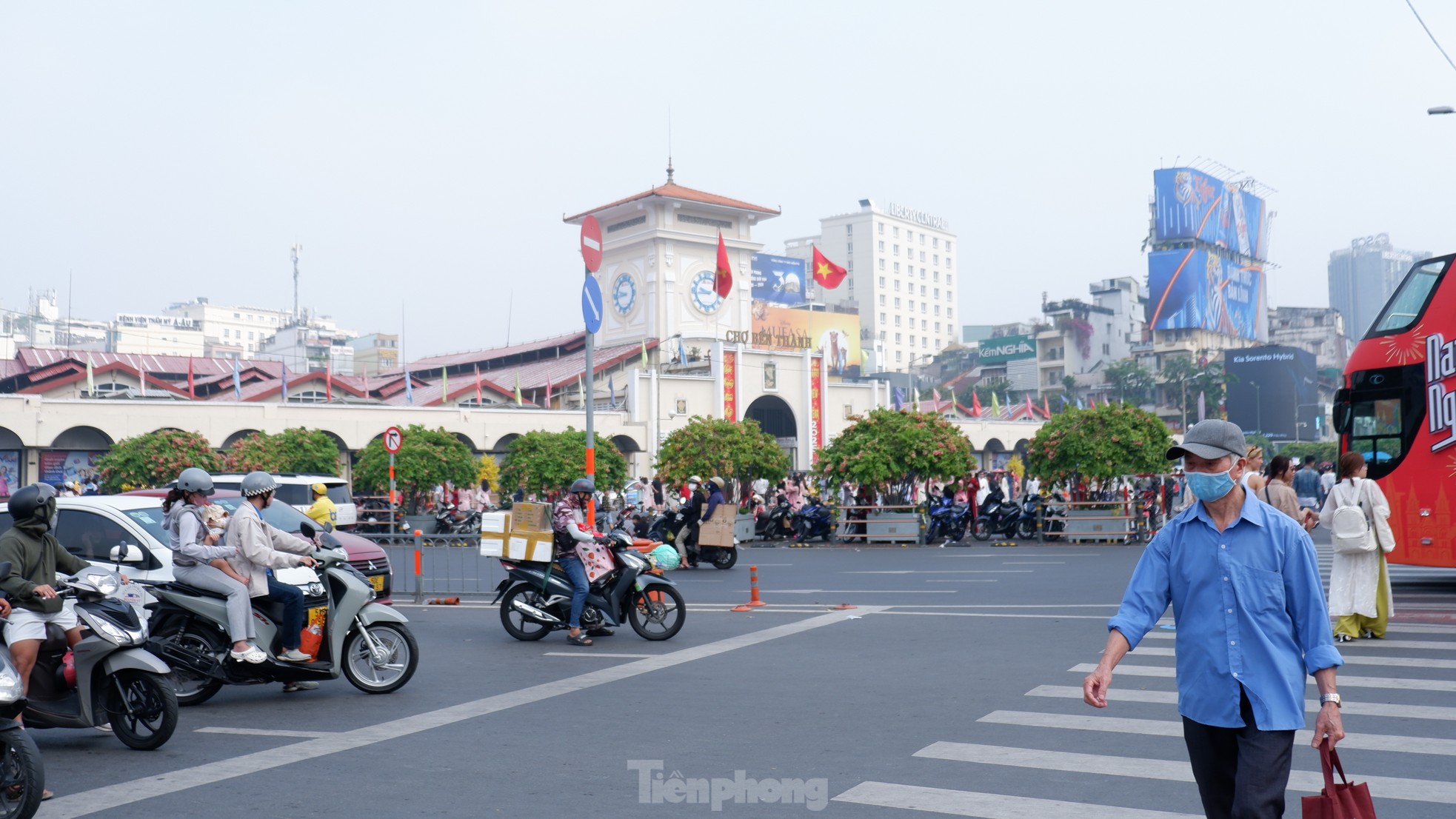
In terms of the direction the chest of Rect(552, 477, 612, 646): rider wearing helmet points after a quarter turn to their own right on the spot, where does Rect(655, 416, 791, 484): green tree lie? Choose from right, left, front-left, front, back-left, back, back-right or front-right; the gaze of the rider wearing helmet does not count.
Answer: back

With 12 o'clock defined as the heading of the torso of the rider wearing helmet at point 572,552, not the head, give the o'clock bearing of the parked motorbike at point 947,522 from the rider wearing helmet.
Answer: The parked motorbike is roughly at 10 o'clock from the rider wearing helmet.

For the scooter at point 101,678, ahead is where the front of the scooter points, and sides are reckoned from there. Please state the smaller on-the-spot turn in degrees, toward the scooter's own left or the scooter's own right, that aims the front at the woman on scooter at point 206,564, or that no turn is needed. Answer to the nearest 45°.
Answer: approximately 90° to the scooter's own left

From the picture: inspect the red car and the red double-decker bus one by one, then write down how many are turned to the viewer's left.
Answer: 1

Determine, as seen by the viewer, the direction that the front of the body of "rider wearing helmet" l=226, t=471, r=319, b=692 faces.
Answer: to the viewer's right

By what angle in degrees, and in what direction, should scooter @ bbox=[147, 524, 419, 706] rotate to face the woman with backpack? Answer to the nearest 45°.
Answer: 0° — it already faces them

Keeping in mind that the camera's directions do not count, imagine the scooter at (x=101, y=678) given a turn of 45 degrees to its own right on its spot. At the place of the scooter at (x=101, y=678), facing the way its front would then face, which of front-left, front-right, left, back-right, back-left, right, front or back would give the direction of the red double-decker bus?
left

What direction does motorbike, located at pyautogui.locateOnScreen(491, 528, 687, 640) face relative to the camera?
to the viewer's right

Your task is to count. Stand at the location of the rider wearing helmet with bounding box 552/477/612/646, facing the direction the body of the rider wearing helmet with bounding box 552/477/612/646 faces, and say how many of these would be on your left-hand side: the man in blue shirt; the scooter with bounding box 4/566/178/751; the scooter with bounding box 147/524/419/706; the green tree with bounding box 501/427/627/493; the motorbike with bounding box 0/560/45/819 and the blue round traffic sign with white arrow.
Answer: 2

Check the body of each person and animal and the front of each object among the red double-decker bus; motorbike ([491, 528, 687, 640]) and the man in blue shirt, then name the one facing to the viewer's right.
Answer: the motorbike

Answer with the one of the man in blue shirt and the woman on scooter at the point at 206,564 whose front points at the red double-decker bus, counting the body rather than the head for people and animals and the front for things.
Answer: the woman on scooter

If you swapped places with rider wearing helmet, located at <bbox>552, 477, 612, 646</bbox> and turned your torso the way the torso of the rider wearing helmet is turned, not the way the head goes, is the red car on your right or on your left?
on your left
